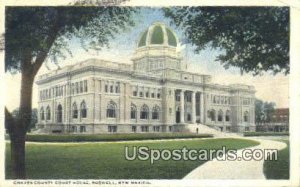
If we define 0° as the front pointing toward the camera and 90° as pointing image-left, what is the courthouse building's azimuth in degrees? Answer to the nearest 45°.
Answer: approximately 315°

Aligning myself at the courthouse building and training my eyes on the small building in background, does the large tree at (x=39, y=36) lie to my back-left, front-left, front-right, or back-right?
back-right
